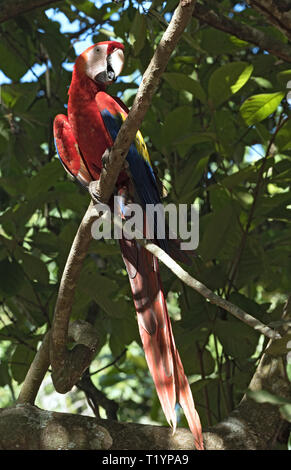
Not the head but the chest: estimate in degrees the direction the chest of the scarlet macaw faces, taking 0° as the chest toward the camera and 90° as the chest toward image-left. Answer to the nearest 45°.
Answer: approximately 45°

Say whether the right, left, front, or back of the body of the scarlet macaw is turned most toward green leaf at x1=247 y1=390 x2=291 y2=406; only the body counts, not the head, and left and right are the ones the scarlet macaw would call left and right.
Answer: left
